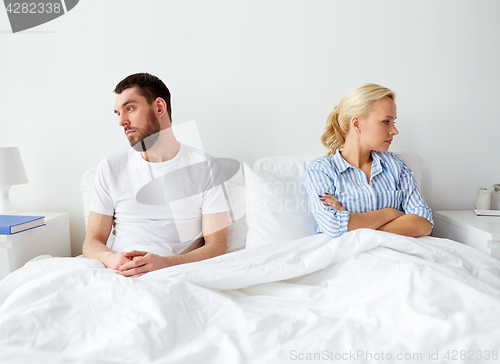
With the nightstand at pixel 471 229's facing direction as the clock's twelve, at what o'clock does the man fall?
The man is roughly at 2 o'clock from the nightstand.

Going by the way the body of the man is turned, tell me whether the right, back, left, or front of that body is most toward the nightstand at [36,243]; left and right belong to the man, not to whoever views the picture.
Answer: right

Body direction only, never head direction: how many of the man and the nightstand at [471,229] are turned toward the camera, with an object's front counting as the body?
2

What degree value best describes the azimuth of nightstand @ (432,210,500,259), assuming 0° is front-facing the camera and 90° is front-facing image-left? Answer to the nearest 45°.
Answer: approximately 0°

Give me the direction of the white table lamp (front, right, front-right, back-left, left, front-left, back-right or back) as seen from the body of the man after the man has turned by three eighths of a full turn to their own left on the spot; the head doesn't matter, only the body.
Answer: left

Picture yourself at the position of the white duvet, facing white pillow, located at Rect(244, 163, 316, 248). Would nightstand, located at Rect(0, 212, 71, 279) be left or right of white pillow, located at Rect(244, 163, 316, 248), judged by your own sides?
left

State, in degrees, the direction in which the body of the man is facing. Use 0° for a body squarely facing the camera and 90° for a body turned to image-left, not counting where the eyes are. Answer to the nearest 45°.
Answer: approximately 0°

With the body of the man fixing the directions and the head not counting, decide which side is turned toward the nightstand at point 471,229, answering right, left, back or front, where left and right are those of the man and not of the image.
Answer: left

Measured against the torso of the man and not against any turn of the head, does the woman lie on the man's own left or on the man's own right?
on the man's own left

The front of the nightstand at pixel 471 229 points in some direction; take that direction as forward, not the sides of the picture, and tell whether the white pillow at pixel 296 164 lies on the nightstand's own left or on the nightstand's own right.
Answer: on the nightstand's own right

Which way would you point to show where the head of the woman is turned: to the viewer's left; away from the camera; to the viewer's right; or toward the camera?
to the viewer's right
